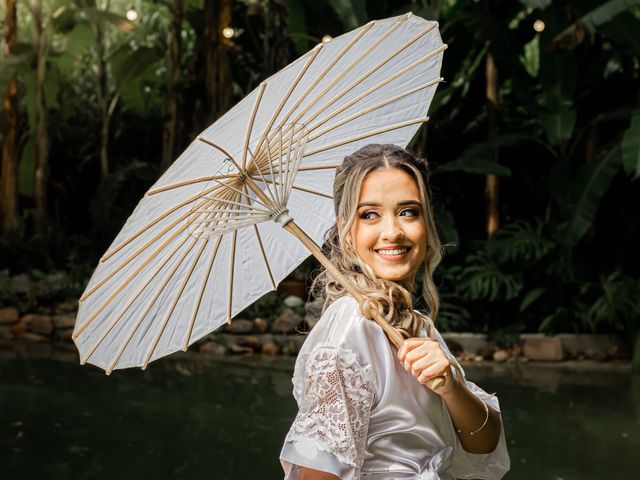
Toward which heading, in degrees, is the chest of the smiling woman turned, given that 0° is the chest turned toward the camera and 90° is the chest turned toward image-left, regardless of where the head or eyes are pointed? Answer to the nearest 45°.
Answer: approximately 315°

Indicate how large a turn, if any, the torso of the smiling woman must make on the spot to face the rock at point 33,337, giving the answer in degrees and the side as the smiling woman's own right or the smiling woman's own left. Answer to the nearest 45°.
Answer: approximately 180°

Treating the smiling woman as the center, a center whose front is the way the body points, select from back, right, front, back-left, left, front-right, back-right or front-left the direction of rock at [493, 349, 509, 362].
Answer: back-left

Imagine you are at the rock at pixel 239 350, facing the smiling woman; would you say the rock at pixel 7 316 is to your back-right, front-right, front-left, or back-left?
back-right

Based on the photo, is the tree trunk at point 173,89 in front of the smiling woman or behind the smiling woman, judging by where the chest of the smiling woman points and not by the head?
behind

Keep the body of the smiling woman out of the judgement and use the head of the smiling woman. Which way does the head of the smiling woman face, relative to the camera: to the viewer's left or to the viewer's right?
to the viewer's right

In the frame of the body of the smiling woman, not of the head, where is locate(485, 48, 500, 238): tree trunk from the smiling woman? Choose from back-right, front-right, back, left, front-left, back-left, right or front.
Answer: back-left

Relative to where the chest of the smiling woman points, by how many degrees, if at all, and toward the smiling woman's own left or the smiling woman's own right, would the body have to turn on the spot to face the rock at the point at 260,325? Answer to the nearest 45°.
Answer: approximately 135° to the smiling woman's own left

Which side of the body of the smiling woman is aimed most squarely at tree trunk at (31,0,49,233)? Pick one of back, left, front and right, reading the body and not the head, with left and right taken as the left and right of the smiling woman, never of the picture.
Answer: back

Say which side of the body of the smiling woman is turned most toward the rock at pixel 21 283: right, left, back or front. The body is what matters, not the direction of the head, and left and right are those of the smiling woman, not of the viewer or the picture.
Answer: back

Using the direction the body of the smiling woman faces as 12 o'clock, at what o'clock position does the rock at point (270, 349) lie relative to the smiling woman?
The rock is roughly at 7 o'clock from the smiling woman.
